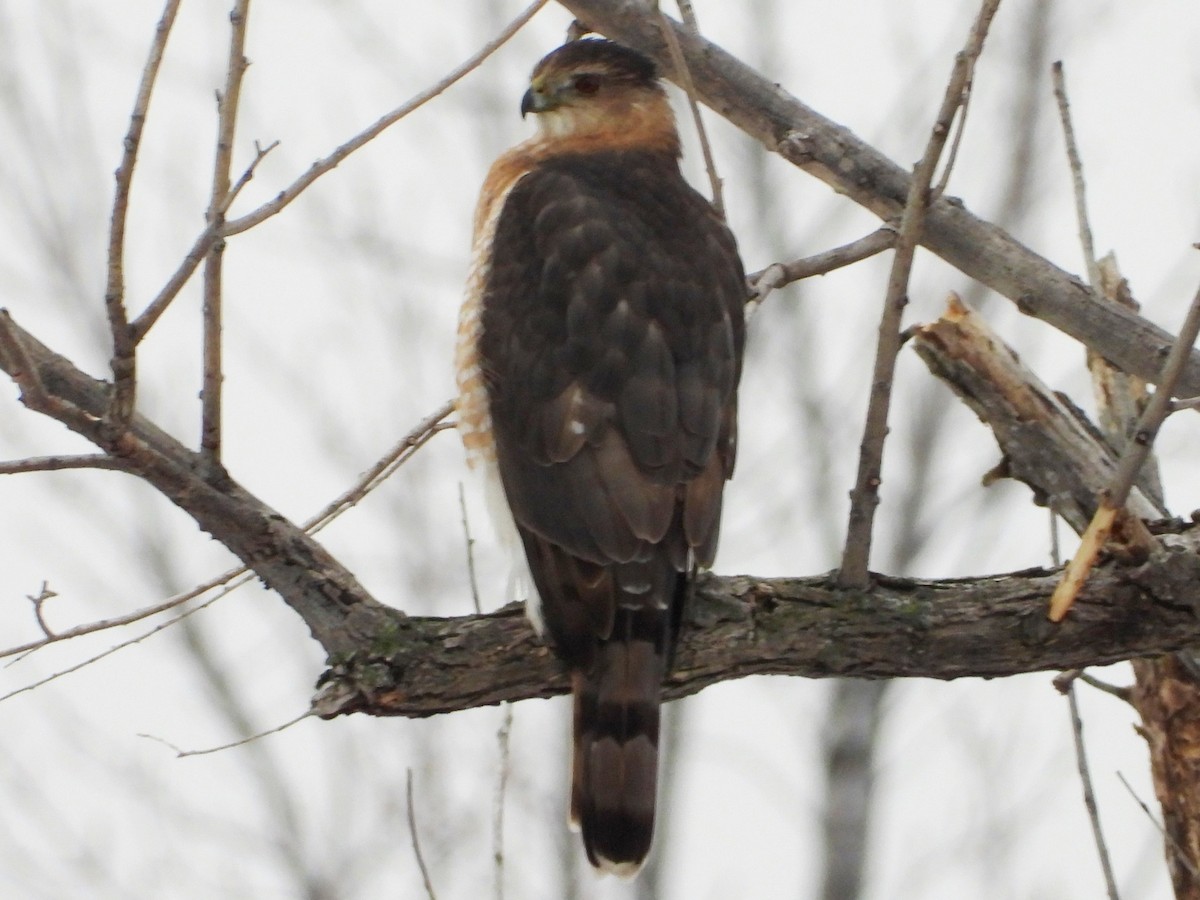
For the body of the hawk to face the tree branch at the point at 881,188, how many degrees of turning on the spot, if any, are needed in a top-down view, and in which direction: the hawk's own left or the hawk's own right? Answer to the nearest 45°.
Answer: approximately 135° to the hawk's own right

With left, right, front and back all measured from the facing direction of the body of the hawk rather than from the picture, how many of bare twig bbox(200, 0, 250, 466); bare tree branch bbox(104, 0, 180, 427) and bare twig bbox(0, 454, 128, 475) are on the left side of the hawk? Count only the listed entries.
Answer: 3

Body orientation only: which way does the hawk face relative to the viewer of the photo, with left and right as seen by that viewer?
facing away from the viewer and to the left of the viewer

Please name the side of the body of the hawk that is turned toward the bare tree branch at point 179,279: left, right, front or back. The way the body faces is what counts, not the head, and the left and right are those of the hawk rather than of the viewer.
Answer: left

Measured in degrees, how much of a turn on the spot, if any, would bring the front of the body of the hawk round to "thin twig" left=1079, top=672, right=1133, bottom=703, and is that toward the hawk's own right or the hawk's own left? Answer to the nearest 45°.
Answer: approximately 90° to the hawk's own right

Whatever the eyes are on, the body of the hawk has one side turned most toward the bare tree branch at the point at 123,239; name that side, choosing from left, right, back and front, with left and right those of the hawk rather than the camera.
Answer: left
